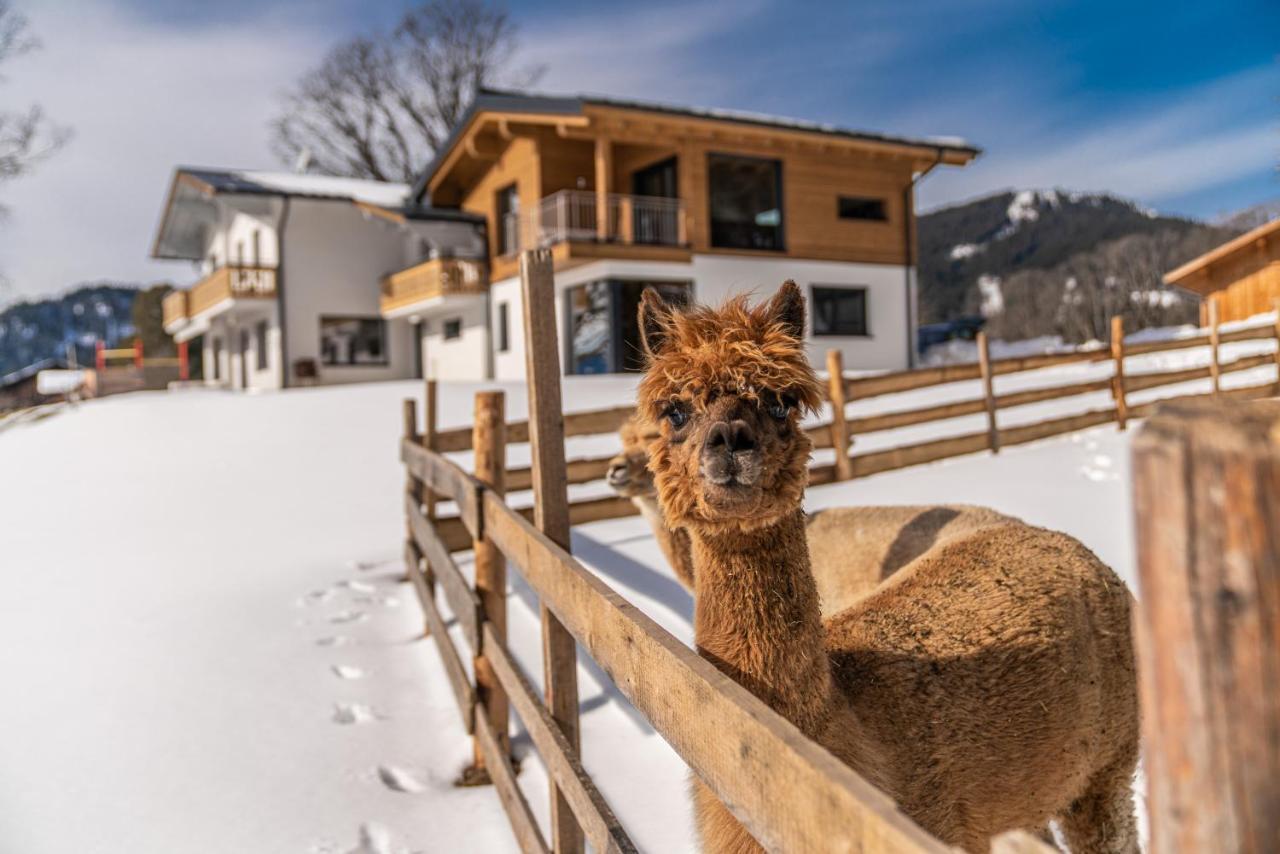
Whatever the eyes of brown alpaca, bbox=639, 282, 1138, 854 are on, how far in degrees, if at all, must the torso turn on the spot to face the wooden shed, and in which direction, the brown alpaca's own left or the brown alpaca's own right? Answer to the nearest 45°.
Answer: approximately 135° to the brown alpaca's own right

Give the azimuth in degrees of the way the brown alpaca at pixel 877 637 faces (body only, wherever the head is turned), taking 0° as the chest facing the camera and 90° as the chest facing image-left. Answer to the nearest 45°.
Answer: approximately 45°

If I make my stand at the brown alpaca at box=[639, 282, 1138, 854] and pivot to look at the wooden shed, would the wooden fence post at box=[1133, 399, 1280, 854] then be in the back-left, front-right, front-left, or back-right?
back-right

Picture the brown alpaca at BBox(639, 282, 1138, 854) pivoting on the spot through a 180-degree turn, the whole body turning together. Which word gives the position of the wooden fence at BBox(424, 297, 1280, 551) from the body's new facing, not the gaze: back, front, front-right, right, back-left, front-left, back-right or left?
front-left
